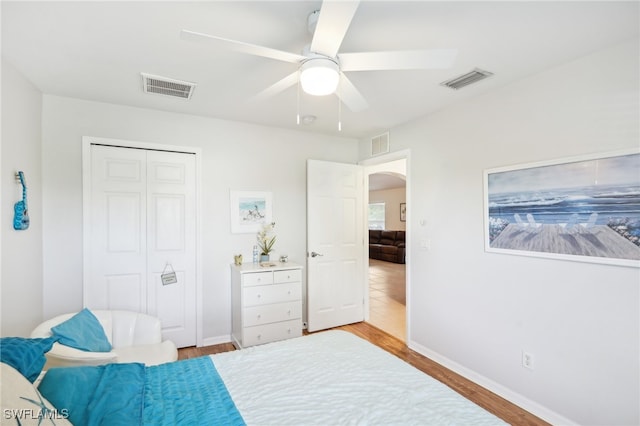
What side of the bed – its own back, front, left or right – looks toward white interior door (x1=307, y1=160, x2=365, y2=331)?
left

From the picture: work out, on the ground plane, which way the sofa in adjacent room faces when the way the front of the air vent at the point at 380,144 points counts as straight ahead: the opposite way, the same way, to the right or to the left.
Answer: the same way

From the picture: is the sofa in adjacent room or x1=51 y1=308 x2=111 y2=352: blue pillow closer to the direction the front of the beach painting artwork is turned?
the blue pillow

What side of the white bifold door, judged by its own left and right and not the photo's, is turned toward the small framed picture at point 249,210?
left

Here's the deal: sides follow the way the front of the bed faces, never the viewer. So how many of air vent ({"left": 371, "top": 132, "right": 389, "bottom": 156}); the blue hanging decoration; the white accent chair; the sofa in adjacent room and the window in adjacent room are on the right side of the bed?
0

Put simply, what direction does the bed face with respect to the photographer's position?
facing to the right of the viewer

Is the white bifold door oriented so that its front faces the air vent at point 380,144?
no

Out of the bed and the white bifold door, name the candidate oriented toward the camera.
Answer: the white bifold door

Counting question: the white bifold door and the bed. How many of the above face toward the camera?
1

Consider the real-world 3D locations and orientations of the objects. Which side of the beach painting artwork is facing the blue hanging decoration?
front

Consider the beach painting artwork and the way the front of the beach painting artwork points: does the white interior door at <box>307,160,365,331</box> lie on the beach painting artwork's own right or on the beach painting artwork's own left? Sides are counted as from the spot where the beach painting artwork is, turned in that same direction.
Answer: on the beach painting artwork's own right

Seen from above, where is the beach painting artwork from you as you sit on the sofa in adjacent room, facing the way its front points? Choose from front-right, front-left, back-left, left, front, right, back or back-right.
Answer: front-left

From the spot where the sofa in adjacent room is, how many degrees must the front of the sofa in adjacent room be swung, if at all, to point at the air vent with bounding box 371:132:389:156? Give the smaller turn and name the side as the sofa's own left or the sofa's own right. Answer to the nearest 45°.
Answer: approximately 45° to the sofa's own left

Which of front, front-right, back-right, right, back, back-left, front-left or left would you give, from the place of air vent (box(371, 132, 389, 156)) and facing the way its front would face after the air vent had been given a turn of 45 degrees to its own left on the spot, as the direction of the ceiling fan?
front

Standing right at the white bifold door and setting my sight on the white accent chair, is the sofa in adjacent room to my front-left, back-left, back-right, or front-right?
back-left

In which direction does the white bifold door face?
toward the camera
